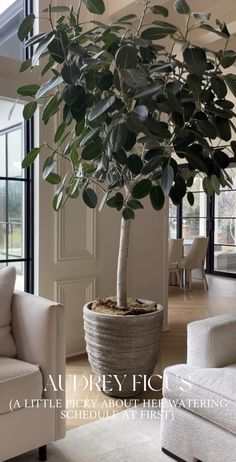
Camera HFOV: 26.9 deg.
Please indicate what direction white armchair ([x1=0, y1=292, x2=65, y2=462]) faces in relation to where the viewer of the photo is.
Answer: facing the viewer and to the right of the viewer

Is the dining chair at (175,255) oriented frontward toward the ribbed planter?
no

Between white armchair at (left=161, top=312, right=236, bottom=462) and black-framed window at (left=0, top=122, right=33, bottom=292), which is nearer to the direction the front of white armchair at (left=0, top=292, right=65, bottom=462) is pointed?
the white armchair

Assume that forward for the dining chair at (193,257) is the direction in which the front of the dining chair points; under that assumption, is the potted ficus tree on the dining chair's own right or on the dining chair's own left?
on the dining chair's own left

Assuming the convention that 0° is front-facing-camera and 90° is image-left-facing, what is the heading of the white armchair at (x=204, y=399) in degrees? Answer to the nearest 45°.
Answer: approximately 45°

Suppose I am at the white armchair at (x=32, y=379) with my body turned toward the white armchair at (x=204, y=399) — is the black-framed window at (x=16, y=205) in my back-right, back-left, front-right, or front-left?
back-left

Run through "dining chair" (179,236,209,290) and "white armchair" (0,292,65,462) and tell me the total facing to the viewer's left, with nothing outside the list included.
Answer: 1

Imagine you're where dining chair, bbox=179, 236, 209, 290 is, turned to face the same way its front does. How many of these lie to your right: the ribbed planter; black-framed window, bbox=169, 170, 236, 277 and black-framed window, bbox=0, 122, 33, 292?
1

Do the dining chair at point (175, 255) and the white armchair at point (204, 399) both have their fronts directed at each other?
no

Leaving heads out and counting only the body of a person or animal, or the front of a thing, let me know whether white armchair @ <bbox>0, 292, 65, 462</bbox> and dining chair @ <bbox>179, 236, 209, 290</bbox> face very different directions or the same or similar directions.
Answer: very different directions

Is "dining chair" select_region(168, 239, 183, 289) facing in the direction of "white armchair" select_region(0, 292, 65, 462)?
no

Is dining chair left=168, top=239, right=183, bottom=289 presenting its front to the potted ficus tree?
no

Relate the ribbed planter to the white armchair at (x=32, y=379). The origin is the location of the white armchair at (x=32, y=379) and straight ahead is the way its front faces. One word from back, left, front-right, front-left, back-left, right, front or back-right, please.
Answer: left

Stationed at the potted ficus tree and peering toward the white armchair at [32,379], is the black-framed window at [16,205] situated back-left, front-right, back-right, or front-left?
front-right

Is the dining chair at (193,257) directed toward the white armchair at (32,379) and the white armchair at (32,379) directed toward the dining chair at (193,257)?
no

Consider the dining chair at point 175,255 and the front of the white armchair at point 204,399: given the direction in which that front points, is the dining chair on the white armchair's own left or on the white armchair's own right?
on the white armchair's own right
